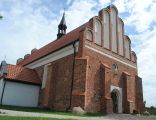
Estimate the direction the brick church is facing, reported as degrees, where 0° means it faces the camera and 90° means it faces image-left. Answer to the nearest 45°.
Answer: approximately 315°
